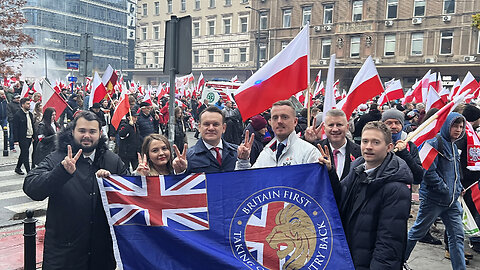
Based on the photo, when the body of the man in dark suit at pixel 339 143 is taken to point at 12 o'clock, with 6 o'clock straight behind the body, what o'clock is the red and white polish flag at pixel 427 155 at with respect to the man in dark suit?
The red and white polish flag is roughly at 8 o'clock from the man in dark suit.

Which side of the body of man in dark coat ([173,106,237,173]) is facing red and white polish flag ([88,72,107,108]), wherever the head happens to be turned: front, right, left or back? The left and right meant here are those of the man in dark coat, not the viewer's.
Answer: back

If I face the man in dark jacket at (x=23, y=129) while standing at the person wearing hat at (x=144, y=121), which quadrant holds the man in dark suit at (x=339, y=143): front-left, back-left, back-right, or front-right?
back-left

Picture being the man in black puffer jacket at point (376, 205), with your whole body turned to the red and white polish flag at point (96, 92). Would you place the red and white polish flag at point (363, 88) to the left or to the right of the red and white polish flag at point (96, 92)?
right

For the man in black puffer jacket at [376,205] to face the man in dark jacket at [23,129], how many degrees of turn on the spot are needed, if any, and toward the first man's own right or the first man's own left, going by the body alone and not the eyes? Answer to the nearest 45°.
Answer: approximately 90° to the first man's own right
